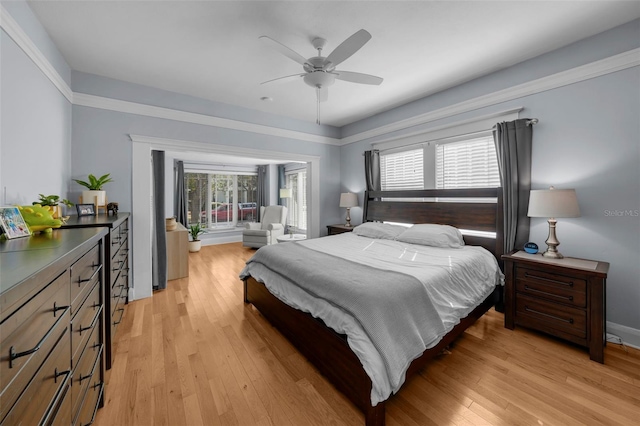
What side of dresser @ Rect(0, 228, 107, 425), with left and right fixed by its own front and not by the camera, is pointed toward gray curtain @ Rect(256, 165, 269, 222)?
left

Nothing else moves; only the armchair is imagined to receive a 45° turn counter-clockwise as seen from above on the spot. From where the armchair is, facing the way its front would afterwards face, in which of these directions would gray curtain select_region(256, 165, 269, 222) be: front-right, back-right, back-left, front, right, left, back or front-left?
back

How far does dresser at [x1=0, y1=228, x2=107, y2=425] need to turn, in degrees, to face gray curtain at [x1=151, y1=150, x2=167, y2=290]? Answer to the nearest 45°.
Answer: approximately 135° to its left

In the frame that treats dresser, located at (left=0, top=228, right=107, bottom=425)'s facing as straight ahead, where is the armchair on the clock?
The armchair is roughly at 9 o'clock from the dresser.

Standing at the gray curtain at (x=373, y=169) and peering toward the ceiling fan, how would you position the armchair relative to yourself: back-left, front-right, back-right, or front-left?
back-right

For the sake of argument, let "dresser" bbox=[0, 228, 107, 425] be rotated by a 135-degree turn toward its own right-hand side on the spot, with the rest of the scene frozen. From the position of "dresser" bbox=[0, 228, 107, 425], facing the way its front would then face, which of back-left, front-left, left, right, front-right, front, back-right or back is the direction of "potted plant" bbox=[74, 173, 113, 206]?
right

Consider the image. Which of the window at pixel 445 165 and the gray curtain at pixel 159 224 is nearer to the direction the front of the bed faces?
the gray curtain

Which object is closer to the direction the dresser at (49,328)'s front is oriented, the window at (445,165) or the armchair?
the window

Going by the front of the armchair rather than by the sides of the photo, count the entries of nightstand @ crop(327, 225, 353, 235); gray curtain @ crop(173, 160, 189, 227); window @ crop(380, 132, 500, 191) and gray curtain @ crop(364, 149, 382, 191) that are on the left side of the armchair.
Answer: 3
